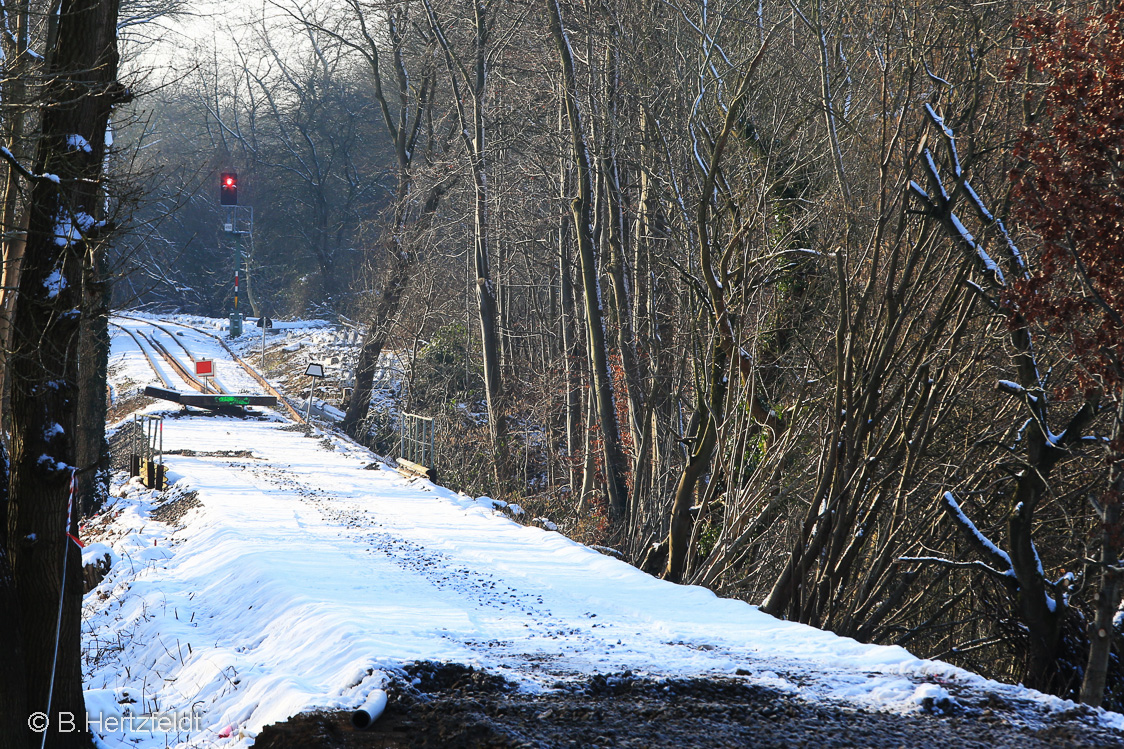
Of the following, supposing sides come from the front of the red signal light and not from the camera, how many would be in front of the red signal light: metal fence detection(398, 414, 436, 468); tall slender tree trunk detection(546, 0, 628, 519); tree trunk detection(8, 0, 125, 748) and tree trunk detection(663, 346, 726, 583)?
4

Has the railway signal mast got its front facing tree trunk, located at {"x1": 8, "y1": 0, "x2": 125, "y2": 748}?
yes

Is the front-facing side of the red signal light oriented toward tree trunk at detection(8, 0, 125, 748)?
yes

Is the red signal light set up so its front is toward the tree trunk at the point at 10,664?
yes

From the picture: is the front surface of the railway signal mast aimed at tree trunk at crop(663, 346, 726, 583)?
yes

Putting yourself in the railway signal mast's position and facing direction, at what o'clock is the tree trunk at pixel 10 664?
The tree trunk is roughly at 12 o'clock from the railway signal mast.

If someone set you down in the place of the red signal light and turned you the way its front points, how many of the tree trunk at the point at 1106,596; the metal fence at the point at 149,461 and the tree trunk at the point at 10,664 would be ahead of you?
3
